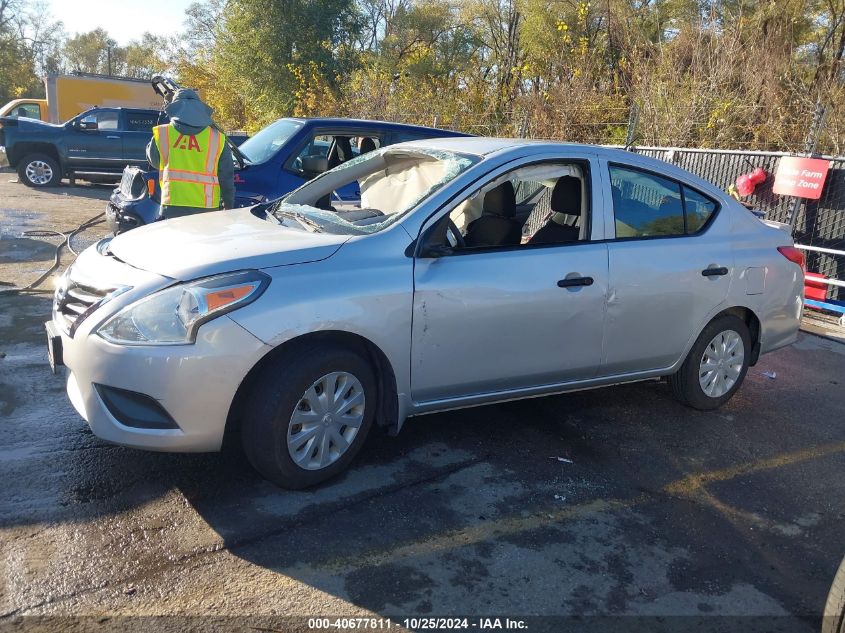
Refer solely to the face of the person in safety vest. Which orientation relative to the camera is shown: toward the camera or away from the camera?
away from the camera

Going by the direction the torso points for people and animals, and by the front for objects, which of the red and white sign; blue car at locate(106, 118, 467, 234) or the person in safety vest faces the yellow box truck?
the person in safety vest

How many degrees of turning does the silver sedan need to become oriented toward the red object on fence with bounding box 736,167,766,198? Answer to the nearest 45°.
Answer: approximately 180°

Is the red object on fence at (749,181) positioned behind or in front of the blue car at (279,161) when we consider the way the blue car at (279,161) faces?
behind

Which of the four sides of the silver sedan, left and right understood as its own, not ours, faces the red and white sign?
back

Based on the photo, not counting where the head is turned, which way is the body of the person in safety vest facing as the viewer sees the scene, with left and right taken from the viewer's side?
facing away from the viewer

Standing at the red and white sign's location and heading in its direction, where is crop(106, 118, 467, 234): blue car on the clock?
The blue car is roughly at 2 o'clock from the red and white sign.

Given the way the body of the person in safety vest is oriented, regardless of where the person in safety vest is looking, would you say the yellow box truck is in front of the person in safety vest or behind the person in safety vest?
in front

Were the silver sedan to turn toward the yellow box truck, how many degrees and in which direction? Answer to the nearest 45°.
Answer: approximately 90° to its right

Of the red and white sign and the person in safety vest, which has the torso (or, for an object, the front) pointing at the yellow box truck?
the person in safety vest

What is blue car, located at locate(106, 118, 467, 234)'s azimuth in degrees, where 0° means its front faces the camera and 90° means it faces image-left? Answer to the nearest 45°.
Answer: approximately 45°

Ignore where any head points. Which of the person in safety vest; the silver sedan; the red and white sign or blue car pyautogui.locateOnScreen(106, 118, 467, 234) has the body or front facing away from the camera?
the person in safety vest

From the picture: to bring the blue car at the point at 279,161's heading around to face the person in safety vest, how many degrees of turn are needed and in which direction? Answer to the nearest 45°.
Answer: approximately 45° to its left

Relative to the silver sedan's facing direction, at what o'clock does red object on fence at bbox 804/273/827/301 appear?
The red object on fence is roughly at 6 o'clock from the silver sedan.

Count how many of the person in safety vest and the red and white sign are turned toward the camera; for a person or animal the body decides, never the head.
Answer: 1

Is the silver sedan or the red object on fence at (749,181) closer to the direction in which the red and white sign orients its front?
the silver sedan
